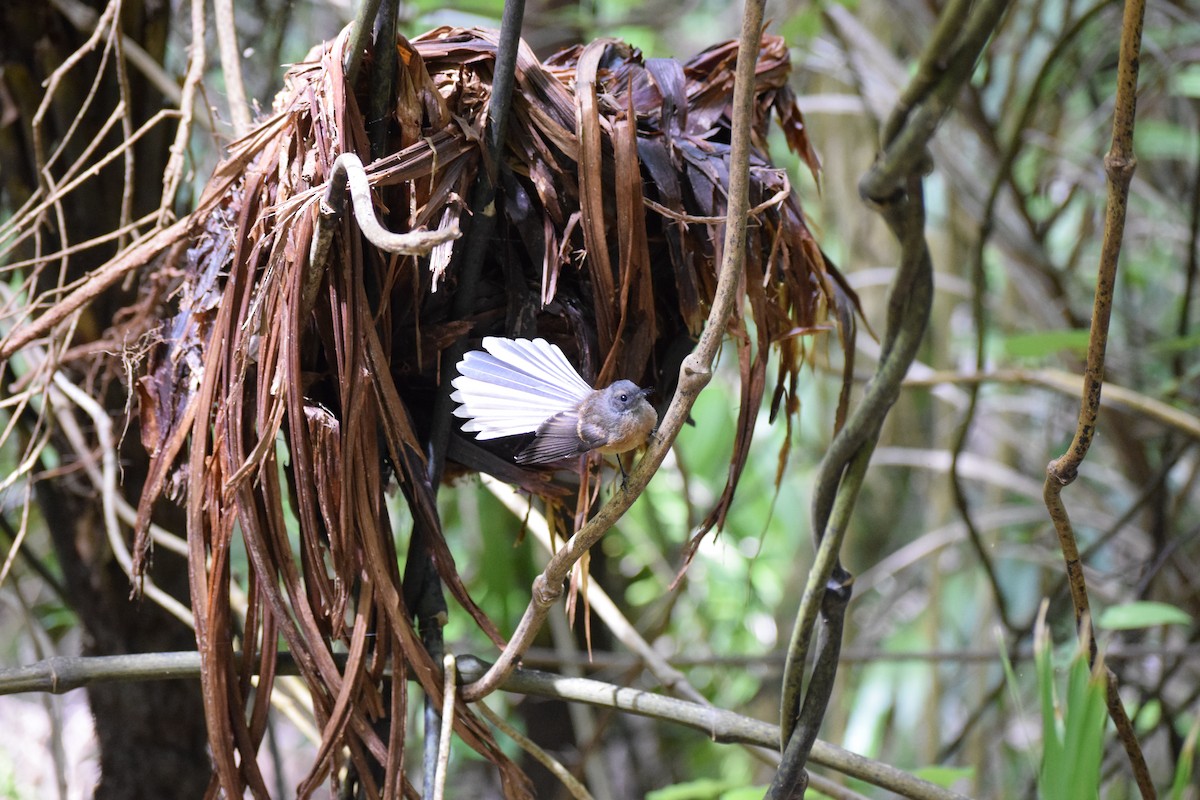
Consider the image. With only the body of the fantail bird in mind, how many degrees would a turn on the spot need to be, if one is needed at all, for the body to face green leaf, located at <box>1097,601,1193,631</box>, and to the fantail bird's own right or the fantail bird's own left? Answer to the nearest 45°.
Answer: approximately 45° to the fantail bird's own left

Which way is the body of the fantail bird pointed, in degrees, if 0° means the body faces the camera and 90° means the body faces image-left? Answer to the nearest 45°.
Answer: approximately 270°

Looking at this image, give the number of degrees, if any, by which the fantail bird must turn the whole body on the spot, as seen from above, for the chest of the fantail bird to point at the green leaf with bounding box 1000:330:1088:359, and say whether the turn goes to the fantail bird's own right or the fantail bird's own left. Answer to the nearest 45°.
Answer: approximately 45° to the fantail bird's own left
